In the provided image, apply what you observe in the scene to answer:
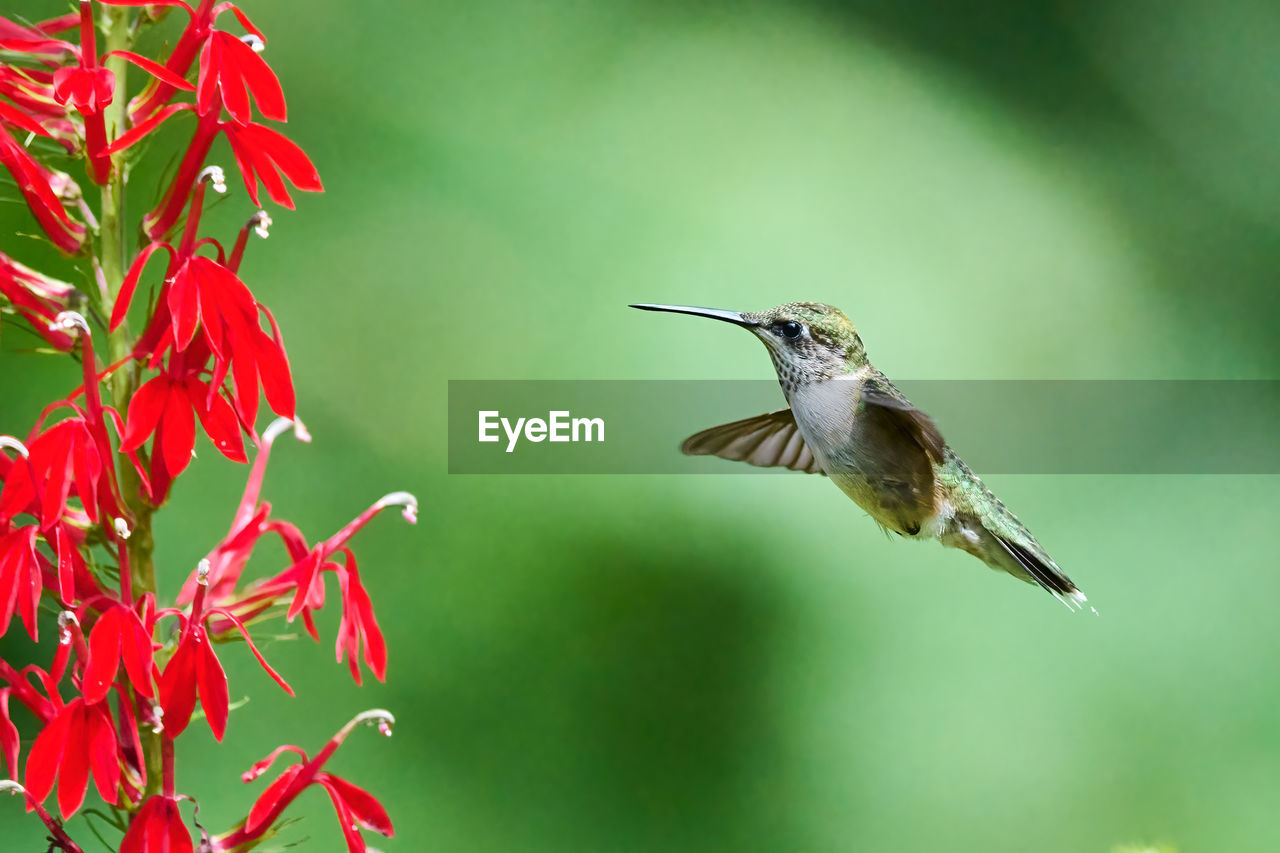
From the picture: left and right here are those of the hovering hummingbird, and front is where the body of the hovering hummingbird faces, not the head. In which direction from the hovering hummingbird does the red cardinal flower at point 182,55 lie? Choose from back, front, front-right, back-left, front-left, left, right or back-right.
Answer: front-left

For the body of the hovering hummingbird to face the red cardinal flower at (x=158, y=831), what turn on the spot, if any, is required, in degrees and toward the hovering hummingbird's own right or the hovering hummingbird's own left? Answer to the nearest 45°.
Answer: approximately 45° to the hovering hummingbird's own left

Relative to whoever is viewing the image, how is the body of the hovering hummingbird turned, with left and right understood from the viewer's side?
facing to the left of the viewer

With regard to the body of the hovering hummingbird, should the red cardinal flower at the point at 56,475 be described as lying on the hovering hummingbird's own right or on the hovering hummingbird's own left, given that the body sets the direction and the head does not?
on the hovering hummingbird's own right

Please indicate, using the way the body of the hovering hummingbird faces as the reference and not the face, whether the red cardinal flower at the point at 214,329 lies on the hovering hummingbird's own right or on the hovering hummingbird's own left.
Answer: on the hovering hummingbird's own right

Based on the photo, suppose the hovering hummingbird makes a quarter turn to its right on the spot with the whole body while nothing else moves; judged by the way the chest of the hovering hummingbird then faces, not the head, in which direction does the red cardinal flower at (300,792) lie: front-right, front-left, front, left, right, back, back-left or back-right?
back-left

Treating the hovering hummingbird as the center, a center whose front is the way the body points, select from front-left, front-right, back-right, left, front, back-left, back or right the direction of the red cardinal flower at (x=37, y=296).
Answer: front-left

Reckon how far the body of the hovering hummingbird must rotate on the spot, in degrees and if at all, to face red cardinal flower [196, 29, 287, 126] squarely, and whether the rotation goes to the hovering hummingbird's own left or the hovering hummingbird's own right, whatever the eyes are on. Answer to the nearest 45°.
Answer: approximately 45° to the hovering hummingbird's own left
